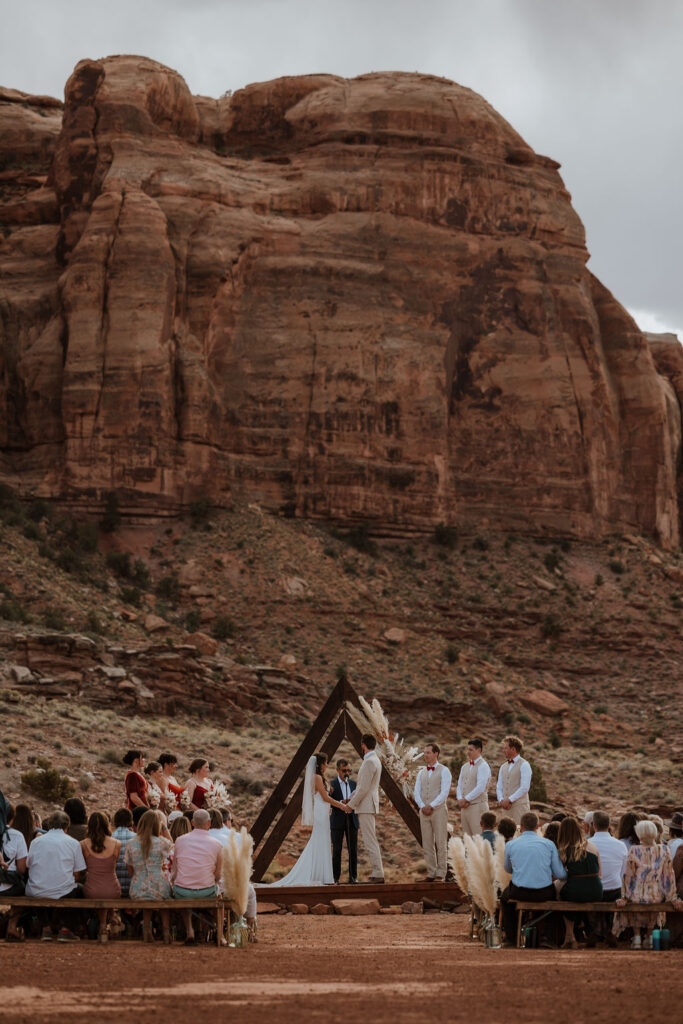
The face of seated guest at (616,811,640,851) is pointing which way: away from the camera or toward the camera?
away from the camera

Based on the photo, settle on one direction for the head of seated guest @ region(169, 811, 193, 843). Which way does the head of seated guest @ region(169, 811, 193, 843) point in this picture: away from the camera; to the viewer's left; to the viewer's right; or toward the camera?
away from the camera

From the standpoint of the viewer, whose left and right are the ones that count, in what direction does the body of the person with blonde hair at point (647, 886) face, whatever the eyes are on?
facing away from the viewer

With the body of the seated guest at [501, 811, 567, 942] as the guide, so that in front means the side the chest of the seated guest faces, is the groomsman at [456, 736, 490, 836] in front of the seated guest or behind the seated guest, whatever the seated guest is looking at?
in front

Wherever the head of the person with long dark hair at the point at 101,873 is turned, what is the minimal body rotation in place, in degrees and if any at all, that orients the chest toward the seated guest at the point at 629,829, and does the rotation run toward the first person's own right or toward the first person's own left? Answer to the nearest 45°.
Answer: approximately 90° to the first person's own right

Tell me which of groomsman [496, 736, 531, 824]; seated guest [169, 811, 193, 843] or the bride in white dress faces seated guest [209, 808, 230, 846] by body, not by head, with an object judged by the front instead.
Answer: the groomsman

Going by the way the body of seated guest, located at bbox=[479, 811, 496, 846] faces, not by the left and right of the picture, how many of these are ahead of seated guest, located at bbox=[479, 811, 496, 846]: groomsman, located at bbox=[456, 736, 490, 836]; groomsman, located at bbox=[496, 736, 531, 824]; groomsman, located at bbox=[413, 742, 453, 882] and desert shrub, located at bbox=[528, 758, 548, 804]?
4

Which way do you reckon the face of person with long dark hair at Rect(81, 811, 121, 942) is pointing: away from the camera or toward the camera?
away from the camera

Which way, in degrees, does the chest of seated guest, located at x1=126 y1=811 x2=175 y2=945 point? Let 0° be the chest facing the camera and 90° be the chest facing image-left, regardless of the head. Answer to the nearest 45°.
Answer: approximately 180°

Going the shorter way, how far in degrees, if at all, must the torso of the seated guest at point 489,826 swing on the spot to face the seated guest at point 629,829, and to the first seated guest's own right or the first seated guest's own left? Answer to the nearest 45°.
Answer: approximately 135° to the first seated guest's own right

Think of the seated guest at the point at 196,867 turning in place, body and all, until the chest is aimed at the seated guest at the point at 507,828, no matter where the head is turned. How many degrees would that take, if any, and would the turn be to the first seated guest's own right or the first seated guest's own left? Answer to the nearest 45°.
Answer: approximately 90° to the first seated guest's own right

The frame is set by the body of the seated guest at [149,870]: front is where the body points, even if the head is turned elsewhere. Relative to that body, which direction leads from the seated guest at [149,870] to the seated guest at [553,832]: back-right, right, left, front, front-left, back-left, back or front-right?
right

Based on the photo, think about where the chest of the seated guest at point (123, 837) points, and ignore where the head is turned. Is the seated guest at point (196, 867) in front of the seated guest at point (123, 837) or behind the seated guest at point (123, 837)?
behind

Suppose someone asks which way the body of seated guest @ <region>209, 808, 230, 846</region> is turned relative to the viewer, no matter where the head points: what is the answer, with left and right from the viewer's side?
facing away from the viewer

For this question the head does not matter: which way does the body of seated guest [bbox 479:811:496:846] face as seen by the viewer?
away from the camera

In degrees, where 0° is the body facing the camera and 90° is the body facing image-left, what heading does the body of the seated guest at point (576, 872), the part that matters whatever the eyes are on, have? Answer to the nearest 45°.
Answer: approximately 180°

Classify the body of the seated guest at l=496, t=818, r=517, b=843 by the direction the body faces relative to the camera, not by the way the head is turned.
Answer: away from the camera

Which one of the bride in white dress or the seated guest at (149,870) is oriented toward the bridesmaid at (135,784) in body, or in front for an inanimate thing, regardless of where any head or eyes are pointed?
the seated guest

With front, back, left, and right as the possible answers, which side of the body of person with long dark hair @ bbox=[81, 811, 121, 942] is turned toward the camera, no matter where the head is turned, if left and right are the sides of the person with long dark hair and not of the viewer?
back

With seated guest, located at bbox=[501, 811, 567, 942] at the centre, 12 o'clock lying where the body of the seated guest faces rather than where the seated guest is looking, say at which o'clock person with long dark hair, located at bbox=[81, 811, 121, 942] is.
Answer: The person with long dark hair is roughly at 9 o'clock from the seated guest.

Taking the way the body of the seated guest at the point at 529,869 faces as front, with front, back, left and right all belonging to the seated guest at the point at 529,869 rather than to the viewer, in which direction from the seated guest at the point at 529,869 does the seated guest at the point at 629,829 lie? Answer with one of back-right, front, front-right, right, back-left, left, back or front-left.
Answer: front-right
